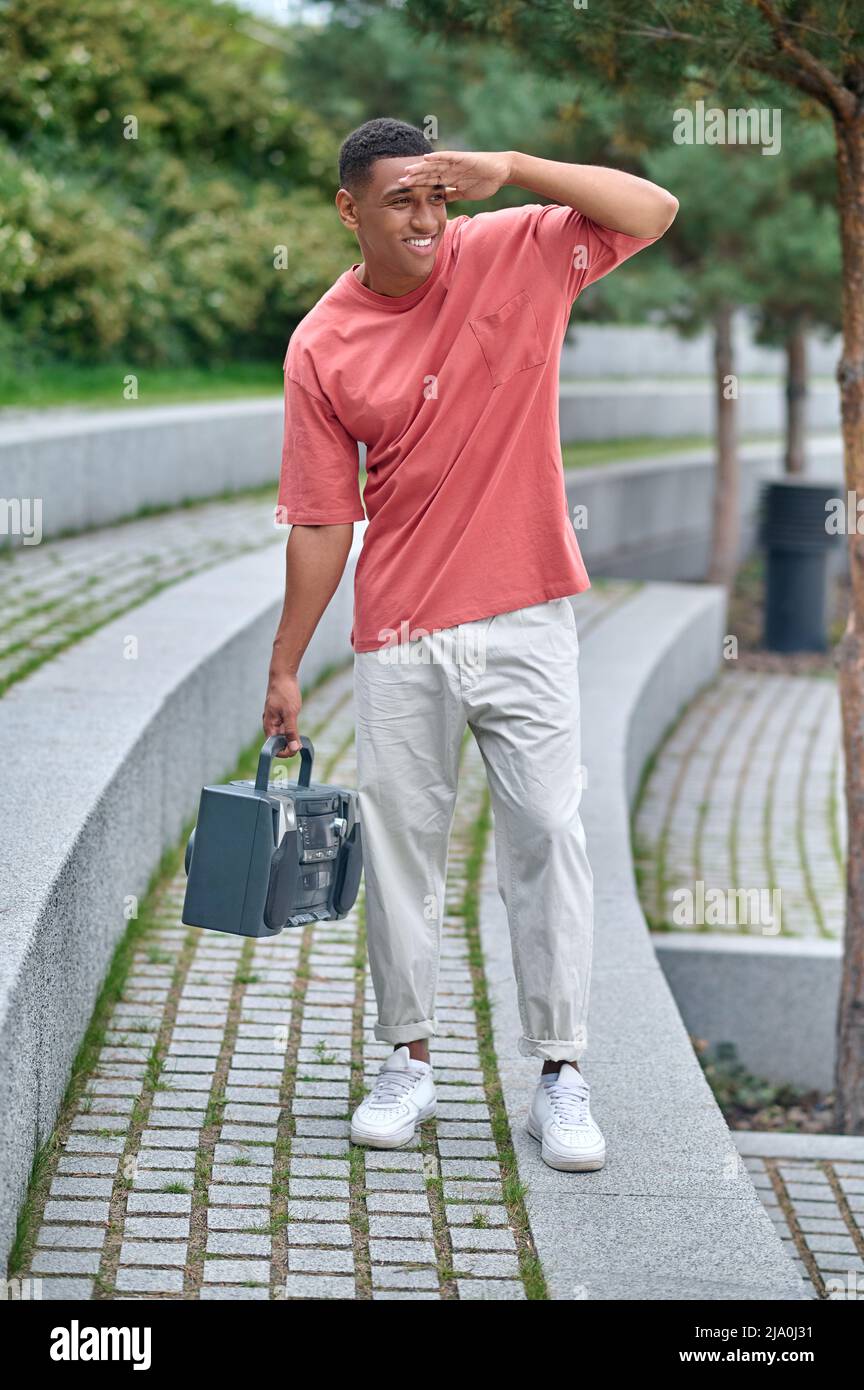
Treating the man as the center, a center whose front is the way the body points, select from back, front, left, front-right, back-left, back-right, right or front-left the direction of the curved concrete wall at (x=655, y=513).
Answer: back

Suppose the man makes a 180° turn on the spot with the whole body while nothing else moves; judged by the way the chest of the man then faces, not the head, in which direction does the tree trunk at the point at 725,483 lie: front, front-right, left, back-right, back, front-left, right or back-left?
front

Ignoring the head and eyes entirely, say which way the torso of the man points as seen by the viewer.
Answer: toward the camera

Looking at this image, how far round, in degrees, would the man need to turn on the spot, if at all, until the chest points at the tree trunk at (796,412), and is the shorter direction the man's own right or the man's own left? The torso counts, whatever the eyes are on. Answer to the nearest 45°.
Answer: approximately 180°

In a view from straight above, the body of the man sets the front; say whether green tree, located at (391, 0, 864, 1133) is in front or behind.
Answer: behind

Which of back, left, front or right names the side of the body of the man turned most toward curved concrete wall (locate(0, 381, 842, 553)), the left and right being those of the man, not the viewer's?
back
